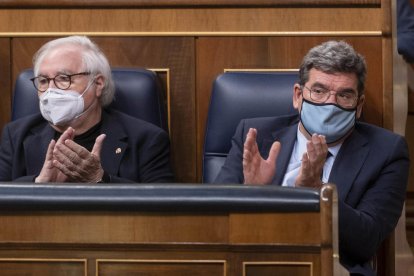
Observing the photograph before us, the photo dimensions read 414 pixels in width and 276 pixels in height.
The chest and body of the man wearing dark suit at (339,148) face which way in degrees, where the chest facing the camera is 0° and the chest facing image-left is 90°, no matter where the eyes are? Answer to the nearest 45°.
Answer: approximately 0°

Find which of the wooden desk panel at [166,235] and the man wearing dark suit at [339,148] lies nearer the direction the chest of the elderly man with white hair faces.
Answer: the wooden desk panel

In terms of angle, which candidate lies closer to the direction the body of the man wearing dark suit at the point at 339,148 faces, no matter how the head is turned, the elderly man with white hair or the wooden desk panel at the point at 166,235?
the wooden desk panel

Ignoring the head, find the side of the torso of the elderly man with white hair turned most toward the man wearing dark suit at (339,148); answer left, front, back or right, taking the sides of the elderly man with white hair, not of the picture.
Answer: left

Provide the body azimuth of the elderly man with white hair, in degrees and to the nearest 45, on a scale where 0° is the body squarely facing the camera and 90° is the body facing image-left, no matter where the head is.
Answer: approximately 45°

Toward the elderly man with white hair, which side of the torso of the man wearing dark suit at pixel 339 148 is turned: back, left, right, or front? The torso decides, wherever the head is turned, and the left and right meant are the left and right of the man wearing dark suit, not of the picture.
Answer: right
